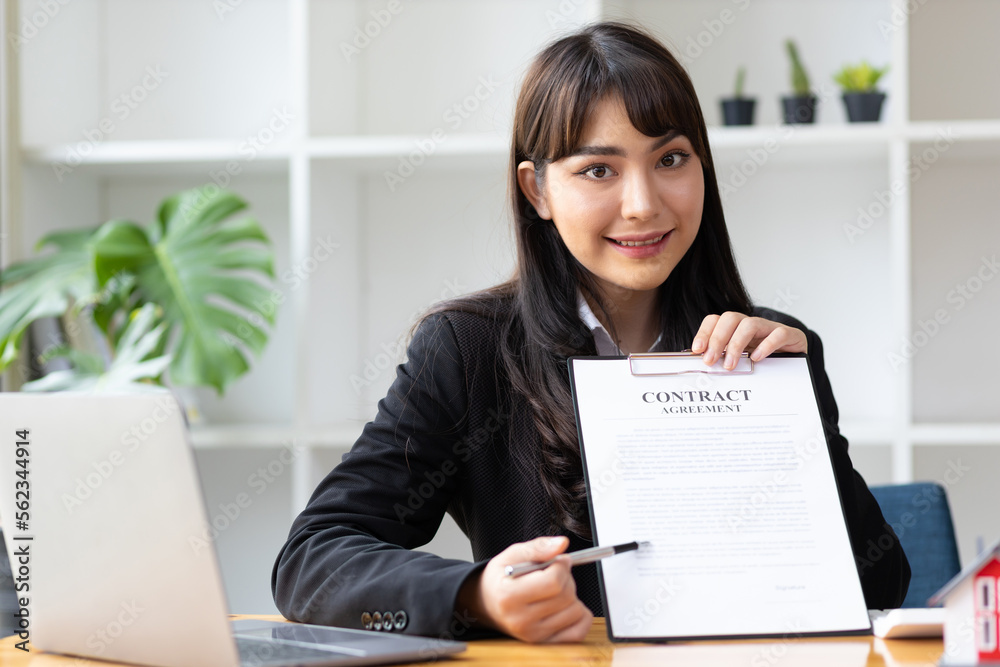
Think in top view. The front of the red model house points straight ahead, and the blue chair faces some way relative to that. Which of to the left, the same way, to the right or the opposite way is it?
the same way

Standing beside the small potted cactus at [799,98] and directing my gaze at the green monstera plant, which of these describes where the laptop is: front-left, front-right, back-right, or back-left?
front-left

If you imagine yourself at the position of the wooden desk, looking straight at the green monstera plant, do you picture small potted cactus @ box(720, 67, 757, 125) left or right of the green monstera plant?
right

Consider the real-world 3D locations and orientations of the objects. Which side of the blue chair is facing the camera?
front

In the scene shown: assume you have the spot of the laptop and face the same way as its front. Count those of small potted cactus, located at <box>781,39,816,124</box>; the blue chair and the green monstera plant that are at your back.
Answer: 0

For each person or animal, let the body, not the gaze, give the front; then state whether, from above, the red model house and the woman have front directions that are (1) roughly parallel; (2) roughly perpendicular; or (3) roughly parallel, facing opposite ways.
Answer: roughly parallel

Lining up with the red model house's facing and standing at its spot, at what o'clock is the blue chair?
The blue chair is roughly at 6 o'clock from the red model house.

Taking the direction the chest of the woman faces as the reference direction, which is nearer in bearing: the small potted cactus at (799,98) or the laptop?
the laptop

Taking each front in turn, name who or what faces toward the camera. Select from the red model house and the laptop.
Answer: the red model house

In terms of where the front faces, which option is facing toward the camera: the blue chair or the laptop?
the blue chair

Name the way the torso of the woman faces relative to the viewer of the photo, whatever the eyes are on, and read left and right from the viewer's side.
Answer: facing the viewer

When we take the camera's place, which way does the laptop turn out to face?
facing away from the viewer and to the right of the viewer

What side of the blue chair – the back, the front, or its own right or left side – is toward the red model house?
front

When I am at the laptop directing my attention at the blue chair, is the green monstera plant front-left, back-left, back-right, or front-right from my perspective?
front-left

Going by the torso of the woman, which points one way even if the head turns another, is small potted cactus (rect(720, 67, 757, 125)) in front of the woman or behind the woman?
behind

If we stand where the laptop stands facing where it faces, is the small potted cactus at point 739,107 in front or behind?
in front

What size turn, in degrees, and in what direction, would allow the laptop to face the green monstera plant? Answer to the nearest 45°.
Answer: approximately 45° to its left
